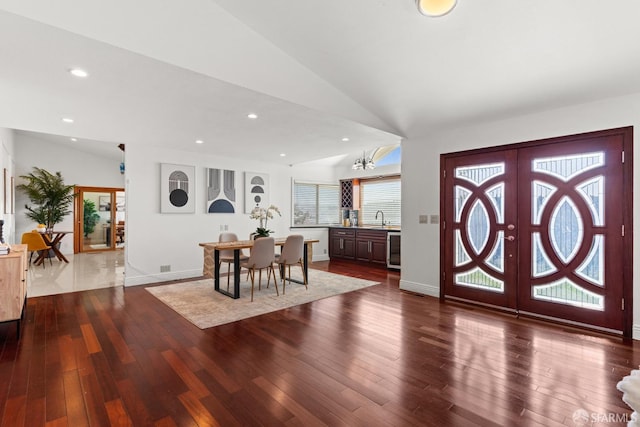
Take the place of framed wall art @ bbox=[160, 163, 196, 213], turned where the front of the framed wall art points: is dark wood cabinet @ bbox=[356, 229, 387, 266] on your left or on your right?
on your left

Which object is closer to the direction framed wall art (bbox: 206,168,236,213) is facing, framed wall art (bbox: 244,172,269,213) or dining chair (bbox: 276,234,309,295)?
the dining chair

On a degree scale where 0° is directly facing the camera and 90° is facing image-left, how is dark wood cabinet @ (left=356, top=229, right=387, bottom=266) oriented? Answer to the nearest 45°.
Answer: approximately 45°

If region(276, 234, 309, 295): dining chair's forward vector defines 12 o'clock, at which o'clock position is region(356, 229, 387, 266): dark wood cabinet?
The dark wood cabinet is roughly at 3 o'clock from the dining chair.

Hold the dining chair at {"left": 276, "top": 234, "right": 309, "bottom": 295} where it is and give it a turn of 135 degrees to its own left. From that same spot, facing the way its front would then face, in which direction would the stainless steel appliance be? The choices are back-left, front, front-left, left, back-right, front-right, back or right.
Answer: back-left

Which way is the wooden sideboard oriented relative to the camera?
to the viewer's right

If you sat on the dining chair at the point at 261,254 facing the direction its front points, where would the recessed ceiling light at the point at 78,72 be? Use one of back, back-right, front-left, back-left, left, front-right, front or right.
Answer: left

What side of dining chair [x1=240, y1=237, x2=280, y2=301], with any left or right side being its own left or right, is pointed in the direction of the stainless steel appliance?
right

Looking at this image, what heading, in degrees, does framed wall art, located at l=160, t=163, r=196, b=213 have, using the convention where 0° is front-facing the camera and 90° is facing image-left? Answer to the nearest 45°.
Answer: approximately 0°

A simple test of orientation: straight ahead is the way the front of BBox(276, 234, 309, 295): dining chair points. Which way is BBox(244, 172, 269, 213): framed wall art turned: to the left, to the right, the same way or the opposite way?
the opposite way

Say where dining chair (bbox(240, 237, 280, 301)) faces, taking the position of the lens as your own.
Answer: facing away from the viewer and to the left of the viewer

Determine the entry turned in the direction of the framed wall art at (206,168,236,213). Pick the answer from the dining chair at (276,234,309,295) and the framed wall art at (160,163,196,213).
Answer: the dining chair
